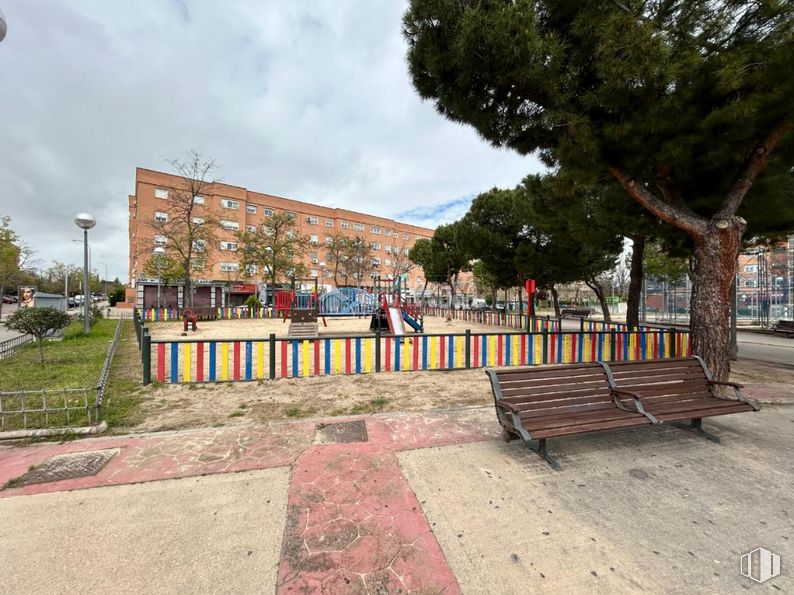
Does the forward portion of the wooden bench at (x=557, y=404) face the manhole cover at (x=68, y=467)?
no

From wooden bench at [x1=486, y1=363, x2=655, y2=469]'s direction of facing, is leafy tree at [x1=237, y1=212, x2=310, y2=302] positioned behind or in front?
behind

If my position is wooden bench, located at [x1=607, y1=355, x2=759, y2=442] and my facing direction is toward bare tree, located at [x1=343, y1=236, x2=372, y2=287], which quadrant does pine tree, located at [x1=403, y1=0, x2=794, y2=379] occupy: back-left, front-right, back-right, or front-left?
front-right

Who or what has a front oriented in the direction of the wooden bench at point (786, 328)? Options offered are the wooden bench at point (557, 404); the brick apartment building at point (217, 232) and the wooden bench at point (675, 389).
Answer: the brick apartment building

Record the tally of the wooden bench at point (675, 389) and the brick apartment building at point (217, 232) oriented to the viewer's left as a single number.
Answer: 0

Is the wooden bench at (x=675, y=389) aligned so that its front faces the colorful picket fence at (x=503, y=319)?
no

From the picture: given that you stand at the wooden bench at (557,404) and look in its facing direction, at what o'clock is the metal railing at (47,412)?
The metal railing is roughly at 4 o'clock from the wooden bench.

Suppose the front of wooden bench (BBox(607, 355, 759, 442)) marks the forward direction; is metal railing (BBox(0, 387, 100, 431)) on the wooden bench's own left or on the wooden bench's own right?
on the wooden bench's own right

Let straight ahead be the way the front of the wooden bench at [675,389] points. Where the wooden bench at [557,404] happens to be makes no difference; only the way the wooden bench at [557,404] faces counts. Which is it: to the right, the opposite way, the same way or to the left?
the same way

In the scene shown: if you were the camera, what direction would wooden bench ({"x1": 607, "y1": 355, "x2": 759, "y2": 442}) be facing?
facing the viewer and to the right of the viewer

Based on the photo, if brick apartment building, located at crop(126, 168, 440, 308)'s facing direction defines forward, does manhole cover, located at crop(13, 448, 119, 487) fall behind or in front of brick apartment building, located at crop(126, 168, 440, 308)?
in front

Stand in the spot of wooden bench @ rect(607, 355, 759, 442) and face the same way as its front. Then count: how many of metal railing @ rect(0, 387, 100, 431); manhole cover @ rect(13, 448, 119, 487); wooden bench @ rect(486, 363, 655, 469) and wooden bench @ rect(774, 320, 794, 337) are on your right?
3

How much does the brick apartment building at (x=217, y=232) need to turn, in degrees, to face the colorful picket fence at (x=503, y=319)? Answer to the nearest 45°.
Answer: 0° — it already faces it

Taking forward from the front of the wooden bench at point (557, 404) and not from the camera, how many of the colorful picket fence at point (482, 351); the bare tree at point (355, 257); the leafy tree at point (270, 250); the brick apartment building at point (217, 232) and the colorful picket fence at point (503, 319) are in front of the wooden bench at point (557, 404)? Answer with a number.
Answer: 0

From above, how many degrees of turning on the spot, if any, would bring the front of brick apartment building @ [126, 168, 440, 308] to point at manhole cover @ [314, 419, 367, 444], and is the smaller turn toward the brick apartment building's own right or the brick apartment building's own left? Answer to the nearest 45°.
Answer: approximately 45° to the brick apartment building's own right

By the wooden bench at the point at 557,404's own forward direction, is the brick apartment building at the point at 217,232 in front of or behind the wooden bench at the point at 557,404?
behind

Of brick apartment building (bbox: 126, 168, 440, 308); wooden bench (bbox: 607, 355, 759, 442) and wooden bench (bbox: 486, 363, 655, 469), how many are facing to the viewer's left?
0

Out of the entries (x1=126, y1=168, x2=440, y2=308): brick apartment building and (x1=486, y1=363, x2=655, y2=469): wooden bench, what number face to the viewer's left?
0

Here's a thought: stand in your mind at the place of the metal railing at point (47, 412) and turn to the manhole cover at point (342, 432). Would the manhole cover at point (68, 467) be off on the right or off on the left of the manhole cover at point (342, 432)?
right

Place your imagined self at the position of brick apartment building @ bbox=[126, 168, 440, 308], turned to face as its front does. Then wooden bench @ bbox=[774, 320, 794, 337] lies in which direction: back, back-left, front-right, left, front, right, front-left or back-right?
front
